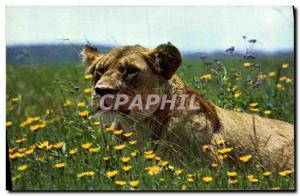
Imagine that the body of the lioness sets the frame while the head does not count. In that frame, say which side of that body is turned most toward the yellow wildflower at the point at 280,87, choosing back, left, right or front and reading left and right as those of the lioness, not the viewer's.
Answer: back

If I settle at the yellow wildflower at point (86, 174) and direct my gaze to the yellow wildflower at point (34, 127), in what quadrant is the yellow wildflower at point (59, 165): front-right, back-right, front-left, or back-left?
front-left

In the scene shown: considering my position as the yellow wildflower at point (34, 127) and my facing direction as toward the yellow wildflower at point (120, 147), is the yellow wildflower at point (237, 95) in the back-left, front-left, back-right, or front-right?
front-left

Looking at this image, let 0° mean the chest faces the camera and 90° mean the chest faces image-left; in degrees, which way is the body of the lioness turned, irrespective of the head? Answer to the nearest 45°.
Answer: approximately 45°

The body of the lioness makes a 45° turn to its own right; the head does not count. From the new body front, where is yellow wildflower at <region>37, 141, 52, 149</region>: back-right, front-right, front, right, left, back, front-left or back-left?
front

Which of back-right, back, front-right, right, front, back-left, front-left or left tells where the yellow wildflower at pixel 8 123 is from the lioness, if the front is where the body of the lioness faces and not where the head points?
front-right
